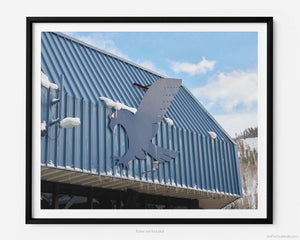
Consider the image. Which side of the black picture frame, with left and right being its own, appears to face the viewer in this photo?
front
